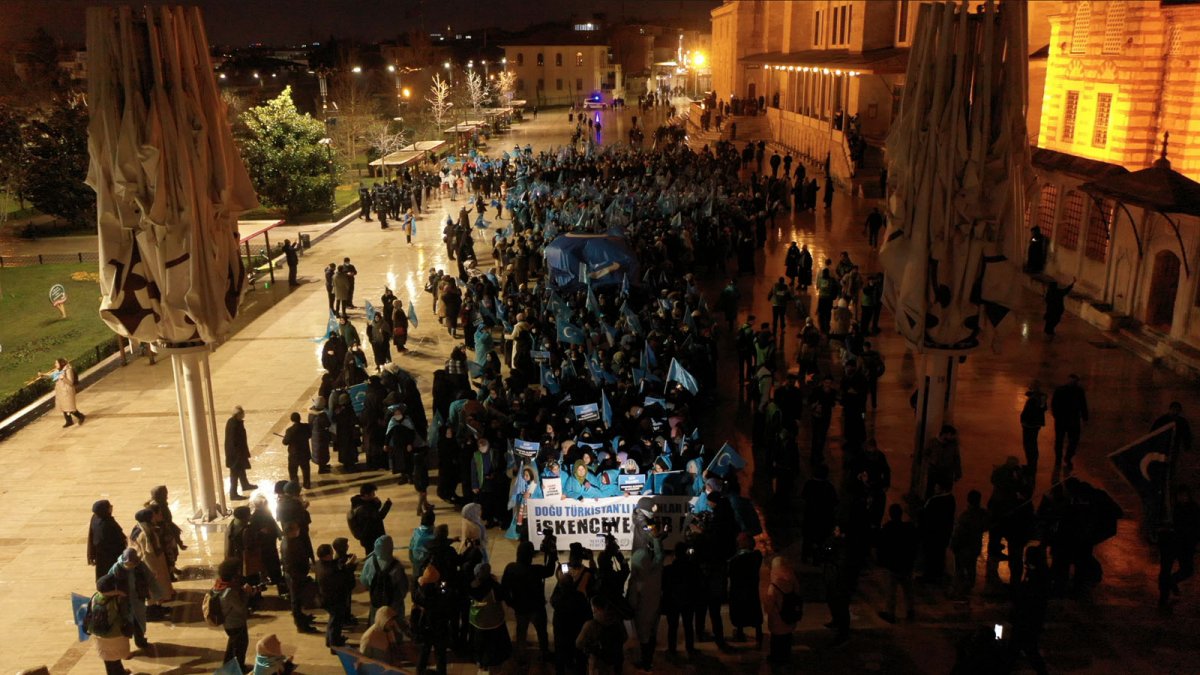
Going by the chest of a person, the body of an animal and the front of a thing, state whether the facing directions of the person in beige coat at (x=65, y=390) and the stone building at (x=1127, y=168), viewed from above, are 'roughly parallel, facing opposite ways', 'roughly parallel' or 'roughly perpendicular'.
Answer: roughly parallel

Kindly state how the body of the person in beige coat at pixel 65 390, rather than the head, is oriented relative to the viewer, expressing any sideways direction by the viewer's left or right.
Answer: facing to the left of the viewer

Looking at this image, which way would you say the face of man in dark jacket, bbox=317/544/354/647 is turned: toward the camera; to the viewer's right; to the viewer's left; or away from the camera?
away from the camera

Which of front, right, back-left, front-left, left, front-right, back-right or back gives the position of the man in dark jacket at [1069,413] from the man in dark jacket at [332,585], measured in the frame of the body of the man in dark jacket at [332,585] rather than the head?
front-right

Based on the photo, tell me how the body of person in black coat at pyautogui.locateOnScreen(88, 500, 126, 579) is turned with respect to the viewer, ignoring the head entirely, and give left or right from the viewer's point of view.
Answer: facing away from the viewer and to the right of the viewer

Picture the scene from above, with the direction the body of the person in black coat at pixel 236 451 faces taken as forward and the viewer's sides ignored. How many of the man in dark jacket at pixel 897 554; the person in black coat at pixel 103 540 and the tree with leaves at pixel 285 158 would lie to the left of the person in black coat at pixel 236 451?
1

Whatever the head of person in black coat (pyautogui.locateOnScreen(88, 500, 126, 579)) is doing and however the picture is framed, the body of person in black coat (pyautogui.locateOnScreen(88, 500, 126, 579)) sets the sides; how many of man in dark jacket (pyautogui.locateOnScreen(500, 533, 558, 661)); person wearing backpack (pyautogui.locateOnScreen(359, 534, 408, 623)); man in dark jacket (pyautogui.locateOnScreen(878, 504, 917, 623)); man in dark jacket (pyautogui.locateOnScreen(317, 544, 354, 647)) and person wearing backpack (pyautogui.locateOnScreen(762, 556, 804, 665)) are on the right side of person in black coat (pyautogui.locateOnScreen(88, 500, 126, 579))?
5

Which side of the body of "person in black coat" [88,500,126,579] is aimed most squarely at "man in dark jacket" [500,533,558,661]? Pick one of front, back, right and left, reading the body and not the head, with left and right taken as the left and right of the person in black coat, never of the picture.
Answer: front

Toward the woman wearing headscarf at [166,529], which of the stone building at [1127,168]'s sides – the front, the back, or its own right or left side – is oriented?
front

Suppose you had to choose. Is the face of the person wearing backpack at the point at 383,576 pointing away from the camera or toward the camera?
away from the camera

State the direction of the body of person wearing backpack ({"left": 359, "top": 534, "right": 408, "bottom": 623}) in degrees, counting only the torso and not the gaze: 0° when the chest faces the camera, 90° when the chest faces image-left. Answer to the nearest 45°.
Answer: approximately 180°

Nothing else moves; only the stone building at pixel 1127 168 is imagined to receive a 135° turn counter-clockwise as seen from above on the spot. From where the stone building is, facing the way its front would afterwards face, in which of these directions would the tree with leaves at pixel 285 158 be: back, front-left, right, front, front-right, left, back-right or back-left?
back

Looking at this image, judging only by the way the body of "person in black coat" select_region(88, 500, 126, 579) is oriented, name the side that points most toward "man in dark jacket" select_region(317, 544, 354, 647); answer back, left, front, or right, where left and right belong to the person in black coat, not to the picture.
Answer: right

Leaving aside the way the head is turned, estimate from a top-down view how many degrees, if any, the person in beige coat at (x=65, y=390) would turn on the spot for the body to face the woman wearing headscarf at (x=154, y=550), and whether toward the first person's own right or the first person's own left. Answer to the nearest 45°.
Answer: approximately 90° to the first person's own left
